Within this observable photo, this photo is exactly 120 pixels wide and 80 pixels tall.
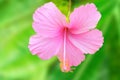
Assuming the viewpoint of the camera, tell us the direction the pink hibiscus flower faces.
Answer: facing the viewer
